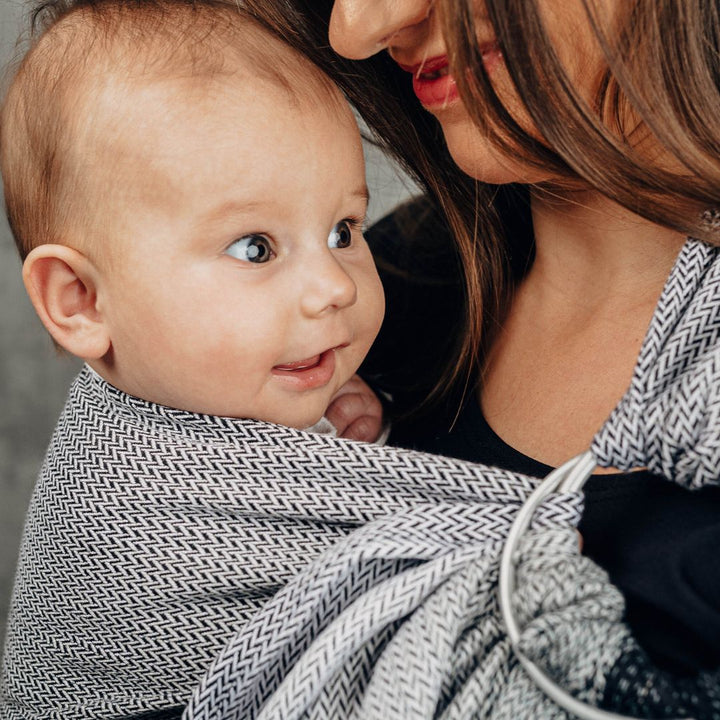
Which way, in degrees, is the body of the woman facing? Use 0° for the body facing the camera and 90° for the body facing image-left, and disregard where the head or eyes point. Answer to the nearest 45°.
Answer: approximately 45°
